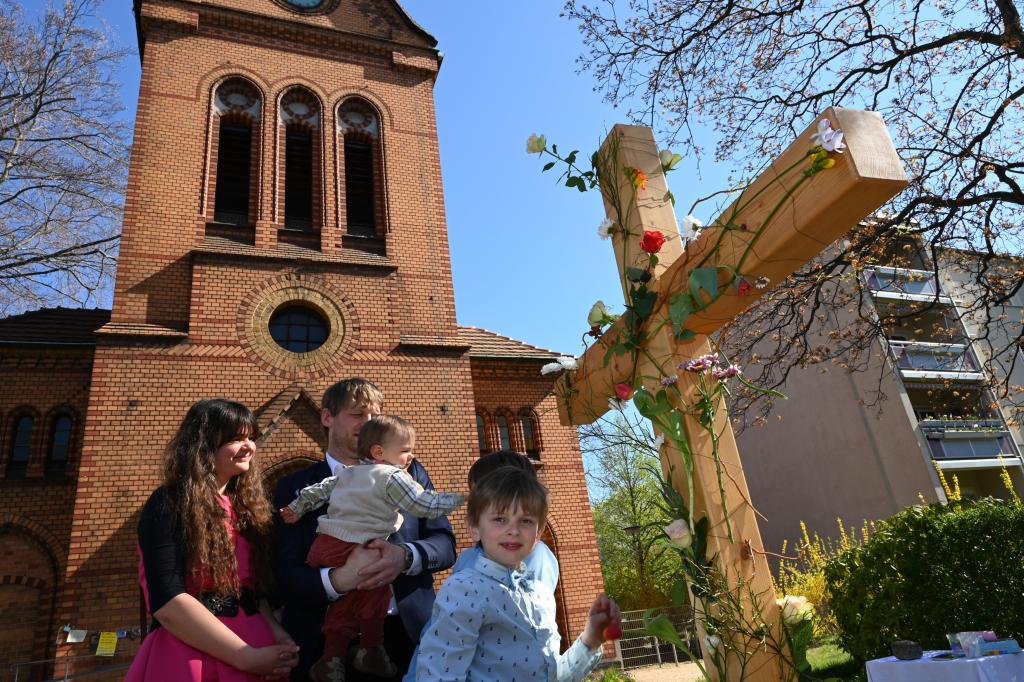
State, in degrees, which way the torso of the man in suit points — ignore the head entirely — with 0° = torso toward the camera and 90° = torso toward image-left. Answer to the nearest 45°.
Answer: approximately 315°

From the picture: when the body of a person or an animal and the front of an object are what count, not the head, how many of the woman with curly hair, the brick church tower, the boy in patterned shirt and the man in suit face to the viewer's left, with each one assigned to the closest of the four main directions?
0

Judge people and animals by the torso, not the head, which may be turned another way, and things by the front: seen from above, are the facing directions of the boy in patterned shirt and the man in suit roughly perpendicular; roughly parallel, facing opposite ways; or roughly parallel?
roughly parallel

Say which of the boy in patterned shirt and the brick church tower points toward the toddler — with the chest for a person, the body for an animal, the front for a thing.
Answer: the brick church tower

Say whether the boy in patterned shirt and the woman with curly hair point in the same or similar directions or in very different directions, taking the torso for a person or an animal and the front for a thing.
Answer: same or similar directions

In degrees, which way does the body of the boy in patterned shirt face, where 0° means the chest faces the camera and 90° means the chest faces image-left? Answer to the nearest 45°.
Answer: approximately 315°

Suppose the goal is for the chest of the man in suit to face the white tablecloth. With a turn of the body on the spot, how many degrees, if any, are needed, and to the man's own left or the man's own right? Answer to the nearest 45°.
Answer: approximately 45° to the man's own left

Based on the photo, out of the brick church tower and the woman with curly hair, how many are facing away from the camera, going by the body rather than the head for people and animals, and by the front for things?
0

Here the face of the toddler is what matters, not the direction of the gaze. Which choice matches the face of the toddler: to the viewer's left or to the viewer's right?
to the viewer's right

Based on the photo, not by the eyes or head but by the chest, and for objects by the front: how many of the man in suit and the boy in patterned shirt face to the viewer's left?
0

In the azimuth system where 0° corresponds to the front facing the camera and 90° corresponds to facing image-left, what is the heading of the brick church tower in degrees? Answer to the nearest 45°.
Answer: approximately 0°

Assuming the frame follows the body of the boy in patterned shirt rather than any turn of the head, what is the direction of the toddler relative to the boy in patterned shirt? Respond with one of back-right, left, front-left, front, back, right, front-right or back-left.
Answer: back

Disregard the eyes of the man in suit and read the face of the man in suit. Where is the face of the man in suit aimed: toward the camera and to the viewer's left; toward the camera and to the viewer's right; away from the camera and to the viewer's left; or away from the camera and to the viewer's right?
toward the camera and to the viewer's right

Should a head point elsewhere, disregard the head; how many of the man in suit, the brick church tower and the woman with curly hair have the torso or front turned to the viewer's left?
0

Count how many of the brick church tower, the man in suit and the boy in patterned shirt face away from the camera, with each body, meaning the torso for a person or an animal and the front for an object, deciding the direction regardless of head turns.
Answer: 0
